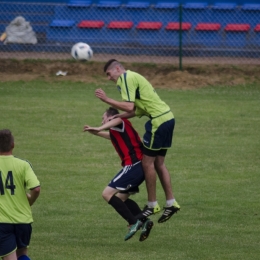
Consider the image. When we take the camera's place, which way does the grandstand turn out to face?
facing the viewer

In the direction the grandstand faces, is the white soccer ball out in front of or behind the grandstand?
in front

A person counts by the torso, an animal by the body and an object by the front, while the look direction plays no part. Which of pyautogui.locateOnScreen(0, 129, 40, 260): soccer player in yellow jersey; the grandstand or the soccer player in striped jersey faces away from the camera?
the soccer player in yellow jersey

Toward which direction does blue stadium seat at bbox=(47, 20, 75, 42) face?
toward the camera

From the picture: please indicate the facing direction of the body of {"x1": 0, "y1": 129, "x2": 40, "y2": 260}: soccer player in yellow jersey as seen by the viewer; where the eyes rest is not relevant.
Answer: away from the camera

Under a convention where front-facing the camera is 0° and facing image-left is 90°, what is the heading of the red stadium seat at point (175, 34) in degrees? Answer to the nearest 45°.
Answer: approximately 0°

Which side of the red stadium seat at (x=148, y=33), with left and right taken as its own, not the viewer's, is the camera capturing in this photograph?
front

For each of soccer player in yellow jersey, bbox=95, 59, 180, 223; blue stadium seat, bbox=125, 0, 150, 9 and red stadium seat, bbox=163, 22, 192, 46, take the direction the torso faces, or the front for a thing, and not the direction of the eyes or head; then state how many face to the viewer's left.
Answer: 1

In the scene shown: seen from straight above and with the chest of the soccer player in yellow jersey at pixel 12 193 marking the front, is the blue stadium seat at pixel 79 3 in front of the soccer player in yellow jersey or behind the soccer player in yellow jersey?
in front

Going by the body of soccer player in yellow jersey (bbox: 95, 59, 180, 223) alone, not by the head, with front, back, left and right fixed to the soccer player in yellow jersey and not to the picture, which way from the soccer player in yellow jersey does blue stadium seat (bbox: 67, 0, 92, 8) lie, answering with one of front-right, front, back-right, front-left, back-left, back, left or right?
right

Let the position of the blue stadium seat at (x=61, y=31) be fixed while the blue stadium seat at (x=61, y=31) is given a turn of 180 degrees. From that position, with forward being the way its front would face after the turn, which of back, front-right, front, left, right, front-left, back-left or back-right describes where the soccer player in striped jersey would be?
back

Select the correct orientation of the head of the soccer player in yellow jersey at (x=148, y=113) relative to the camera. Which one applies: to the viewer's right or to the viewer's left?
to the viewer's left
